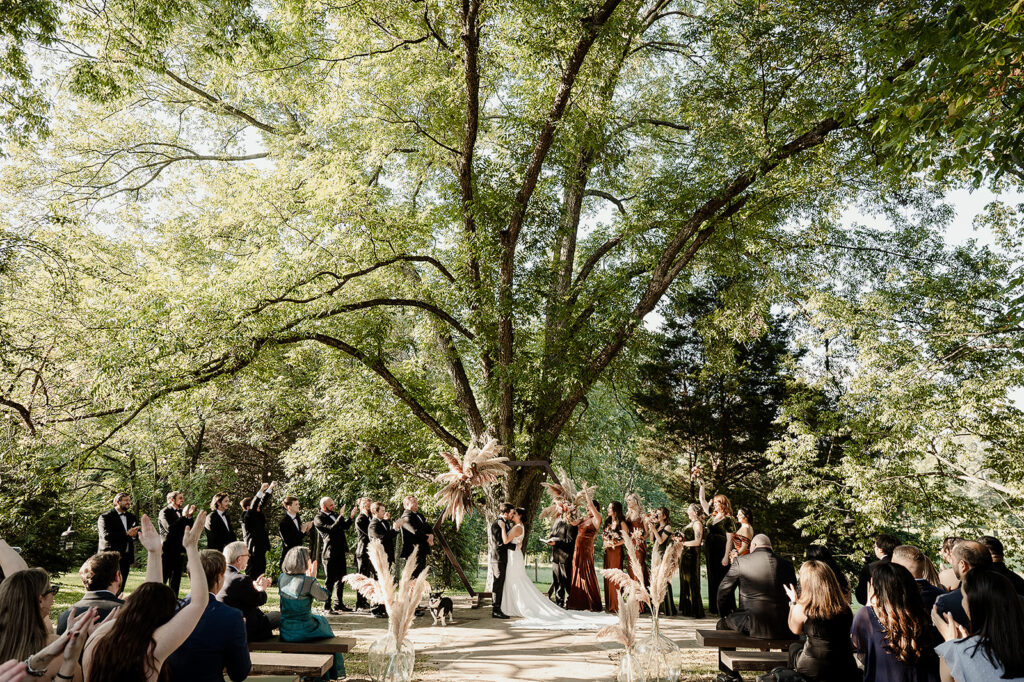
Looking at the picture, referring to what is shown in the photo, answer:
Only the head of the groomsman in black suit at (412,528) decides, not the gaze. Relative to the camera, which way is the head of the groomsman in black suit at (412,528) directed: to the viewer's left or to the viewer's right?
to the viewer's right

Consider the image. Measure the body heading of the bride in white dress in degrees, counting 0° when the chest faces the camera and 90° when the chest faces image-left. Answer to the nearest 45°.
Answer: approximately 90°

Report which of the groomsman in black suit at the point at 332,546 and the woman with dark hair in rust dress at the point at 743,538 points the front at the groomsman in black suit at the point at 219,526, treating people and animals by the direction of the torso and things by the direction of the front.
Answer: the woman with dark hair in rust dress

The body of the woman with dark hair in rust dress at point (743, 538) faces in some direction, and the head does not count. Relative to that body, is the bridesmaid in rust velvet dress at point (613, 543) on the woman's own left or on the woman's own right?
on the woman's own right

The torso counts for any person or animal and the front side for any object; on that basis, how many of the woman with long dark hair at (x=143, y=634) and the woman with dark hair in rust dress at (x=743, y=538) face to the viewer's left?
1

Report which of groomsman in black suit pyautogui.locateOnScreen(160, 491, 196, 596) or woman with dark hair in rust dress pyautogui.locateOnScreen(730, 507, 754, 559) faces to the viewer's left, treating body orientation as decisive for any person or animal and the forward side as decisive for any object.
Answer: the woman with dark hair in rust dress

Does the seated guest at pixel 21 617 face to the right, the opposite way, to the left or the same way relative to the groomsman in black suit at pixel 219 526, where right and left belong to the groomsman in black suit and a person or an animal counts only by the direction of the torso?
to the left

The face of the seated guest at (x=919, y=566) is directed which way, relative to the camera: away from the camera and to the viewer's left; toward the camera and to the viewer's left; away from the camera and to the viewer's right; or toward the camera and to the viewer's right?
away from the camera and to the viewer's left

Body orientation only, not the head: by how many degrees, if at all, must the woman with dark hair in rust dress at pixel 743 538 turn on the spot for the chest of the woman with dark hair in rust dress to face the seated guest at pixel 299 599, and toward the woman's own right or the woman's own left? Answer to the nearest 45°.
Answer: approximately 45° to the woman's own left

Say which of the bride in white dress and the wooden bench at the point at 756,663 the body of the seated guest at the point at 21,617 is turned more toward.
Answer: the bride in white dress

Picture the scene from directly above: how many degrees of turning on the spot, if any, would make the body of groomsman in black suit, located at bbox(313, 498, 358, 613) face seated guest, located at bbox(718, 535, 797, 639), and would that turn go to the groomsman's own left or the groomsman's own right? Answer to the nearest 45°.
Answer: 0° — they already face them

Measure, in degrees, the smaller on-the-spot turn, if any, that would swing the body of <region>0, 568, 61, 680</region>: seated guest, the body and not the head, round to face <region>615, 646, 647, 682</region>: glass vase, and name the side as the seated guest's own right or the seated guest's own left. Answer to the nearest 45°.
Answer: approximately 45° to the seated guest's own right
